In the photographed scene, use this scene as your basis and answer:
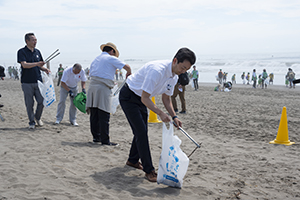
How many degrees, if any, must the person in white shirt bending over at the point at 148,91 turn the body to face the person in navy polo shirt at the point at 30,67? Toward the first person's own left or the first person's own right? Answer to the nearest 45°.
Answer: approximately 180°

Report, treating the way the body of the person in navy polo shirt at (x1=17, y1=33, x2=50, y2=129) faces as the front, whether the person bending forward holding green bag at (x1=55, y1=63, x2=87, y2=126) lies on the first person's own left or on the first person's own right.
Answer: on the first person's own left

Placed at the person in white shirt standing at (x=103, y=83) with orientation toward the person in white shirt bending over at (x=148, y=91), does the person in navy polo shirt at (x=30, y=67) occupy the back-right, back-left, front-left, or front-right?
back-right

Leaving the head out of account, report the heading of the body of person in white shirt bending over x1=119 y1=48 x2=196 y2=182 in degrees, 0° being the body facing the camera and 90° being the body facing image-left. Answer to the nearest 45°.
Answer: approximately 315°

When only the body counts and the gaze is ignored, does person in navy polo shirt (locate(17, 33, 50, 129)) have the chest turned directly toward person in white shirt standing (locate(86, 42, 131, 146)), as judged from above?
yes

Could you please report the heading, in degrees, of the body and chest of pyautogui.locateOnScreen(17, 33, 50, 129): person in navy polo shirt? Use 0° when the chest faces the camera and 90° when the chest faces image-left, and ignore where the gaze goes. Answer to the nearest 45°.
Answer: approximately 315°

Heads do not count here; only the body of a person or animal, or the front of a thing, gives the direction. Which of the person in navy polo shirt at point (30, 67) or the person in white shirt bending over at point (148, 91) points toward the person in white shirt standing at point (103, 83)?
the person in navy polo shirt

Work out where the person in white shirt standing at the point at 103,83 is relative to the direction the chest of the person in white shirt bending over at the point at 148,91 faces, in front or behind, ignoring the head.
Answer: behind
